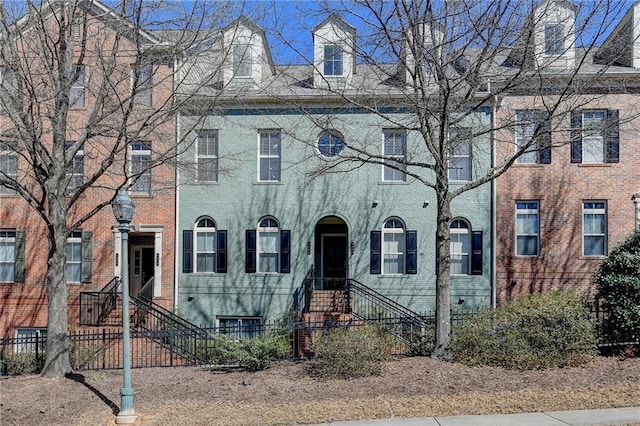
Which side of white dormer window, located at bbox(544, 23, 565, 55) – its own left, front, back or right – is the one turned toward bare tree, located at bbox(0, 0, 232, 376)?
right

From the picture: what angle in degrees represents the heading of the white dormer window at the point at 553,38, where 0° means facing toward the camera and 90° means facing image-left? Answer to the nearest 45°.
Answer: approximately 0°

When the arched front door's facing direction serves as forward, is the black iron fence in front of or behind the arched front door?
in front

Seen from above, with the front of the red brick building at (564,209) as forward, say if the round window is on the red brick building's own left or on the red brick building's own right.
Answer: on the red brick building's own right
